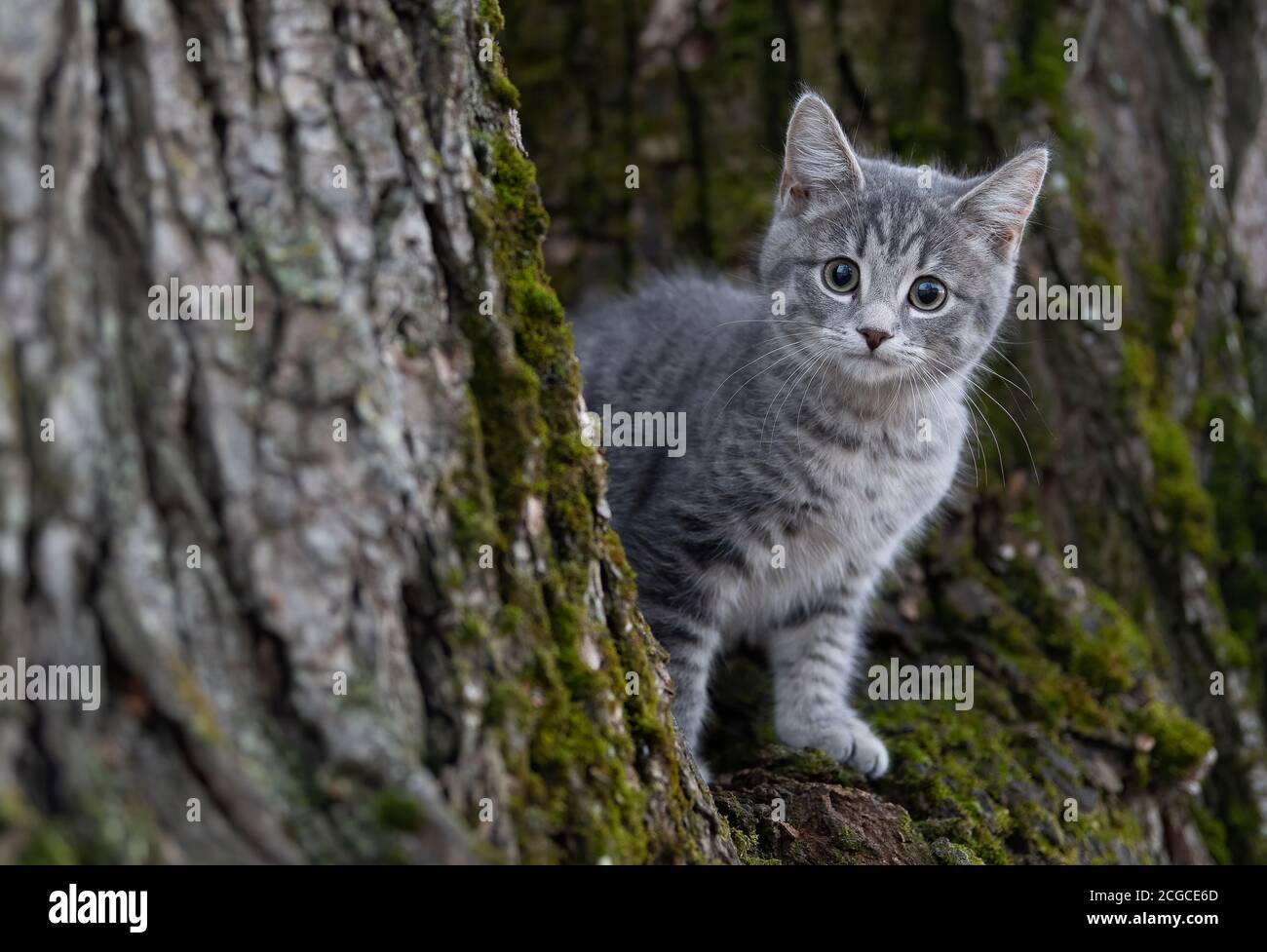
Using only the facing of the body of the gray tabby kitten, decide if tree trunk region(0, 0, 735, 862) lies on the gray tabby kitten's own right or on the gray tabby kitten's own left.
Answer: on the gray tabby kitten's own right

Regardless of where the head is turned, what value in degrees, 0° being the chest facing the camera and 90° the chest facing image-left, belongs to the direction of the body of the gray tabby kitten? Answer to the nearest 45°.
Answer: approximately 315°
